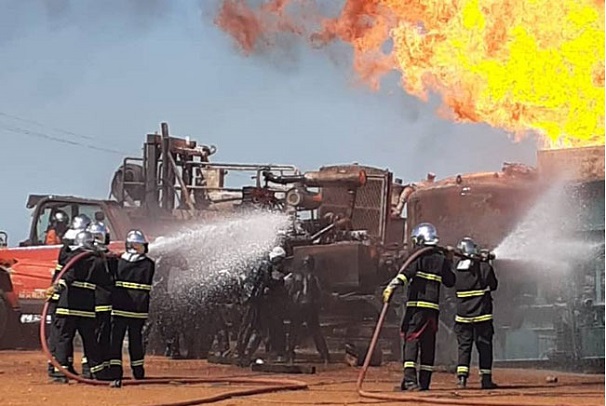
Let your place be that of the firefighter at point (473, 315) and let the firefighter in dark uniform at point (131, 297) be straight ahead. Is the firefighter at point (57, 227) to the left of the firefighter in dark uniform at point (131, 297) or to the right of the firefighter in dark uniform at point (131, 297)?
right

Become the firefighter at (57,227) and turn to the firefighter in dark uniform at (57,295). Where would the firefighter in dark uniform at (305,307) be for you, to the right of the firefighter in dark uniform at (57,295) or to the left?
left

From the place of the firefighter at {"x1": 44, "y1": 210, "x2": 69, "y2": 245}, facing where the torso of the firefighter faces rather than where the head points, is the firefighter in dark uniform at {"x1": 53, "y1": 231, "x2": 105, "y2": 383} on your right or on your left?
on your right

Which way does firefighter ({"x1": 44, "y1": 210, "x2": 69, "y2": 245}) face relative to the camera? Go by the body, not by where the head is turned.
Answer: to the viewer's right
